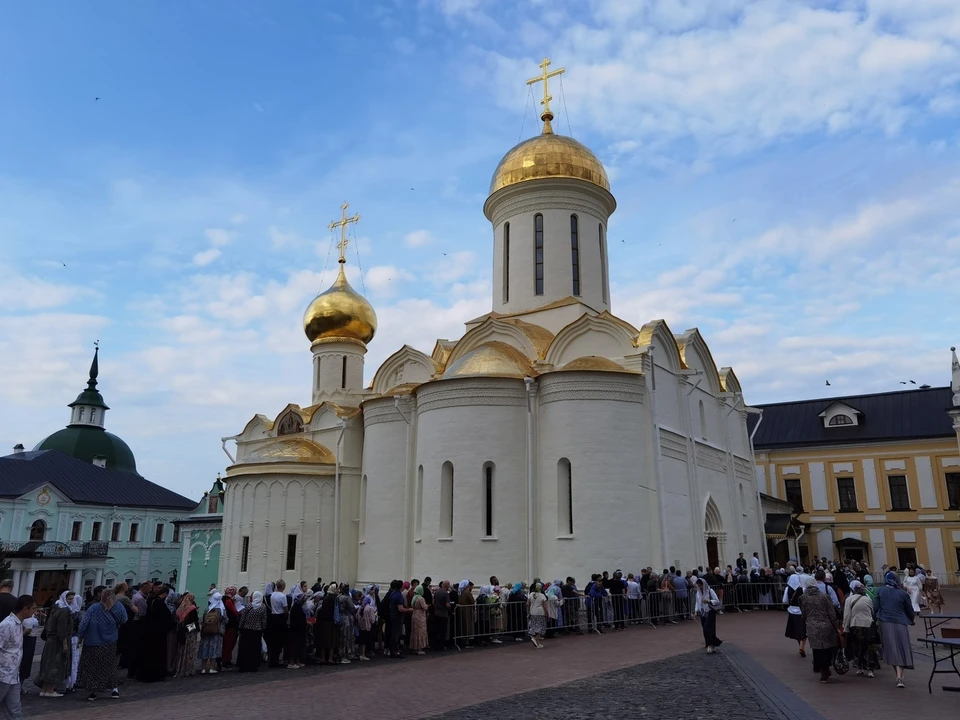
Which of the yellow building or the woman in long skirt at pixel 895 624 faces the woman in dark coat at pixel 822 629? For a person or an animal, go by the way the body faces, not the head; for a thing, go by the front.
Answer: the yellow building

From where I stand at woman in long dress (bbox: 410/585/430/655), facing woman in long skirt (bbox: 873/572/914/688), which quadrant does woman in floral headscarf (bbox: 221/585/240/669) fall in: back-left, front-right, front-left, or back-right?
back-right

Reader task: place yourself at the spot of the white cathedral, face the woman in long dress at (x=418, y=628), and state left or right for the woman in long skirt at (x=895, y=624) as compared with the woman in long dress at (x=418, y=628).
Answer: left

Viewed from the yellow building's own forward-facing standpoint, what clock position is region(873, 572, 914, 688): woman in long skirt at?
The woman in long skirt is roughly at 12 o'clock from the yellow building.

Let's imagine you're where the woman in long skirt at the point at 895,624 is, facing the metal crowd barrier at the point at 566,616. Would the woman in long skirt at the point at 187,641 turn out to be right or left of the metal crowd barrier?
left
